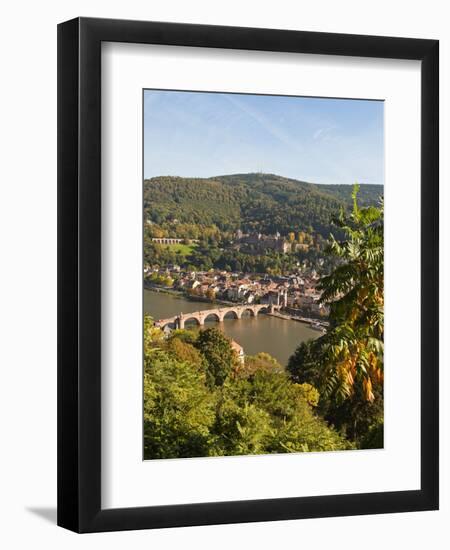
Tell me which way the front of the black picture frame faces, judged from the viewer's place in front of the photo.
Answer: facing the viewer and to the right of the viewer
